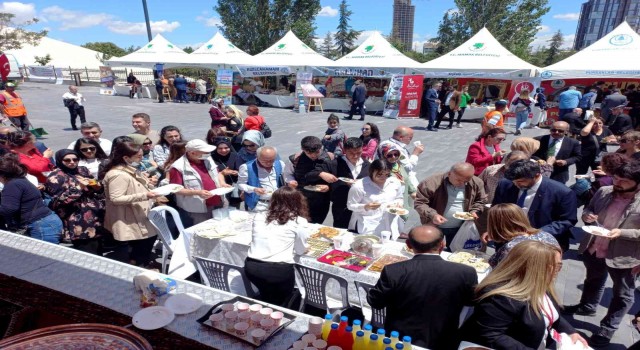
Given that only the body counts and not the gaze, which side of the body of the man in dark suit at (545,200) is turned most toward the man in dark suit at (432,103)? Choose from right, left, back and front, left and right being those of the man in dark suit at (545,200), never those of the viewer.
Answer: right

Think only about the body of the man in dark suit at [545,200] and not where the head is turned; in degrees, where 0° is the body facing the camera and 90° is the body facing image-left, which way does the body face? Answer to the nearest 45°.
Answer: approximately 45°

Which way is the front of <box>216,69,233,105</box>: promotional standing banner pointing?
toward the camera

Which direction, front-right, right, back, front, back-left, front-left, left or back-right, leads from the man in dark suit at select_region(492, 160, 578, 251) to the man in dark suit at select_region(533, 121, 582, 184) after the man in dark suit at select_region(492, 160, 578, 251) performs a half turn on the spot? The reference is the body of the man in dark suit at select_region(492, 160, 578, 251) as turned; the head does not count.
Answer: front-left

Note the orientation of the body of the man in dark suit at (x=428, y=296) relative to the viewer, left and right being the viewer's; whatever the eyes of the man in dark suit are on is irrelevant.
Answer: facing away from the viewer

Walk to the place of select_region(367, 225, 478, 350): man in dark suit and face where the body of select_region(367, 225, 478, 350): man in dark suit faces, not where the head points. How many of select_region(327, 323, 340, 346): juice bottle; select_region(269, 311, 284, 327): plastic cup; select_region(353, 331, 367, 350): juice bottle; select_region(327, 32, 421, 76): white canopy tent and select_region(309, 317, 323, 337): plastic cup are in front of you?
1

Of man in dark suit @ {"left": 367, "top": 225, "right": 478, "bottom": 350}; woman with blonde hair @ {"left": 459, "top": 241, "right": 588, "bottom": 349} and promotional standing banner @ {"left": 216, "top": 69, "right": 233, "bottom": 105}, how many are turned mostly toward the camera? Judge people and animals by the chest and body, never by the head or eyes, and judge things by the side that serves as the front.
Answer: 1

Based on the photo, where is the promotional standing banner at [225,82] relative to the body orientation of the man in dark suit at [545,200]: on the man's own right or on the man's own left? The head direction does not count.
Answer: on the man's own right

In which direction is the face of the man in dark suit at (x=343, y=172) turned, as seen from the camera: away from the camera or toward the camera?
toward the camera

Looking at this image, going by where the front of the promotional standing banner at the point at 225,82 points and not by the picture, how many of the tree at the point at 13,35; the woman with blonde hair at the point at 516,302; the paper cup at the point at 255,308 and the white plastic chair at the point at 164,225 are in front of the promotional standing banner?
3

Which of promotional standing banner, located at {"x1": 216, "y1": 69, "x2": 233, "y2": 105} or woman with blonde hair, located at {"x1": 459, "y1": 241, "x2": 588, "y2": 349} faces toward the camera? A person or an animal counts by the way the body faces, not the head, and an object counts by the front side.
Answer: the promotional standing banner

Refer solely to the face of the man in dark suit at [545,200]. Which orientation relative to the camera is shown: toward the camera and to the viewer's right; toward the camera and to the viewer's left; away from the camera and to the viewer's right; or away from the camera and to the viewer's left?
toward the camera and to the viewer's left

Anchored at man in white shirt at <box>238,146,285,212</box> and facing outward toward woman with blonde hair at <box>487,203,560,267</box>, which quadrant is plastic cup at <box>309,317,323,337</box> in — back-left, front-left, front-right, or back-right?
front-right

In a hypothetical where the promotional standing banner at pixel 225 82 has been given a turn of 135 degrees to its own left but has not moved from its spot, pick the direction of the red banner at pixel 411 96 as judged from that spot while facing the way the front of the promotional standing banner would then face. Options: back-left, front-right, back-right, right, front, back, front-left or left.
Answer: right

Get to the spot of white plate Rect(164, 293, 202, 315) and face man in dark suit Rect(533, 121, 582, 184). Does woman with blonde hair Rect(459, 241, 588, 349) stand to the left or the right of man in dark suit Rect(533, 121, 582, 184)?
right

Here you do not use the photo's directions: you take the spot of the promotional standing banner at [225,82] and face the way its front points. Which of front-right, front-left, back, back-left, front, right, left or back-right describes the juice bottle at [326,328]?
front

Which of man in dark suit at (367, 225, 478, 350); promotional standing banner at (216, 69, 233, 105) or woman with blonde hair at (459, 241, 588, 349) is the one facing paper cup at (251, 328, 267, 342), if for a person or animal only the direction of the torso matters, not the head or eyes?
the promotional standing banner

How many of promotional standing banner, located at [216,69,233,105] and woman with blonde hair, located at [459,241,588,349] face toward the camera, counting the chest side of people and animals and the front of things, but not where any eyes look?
1
